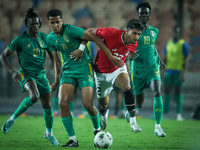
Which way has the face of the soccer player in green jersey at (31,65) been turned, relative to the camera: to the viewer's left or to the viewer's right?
to the viewer's right

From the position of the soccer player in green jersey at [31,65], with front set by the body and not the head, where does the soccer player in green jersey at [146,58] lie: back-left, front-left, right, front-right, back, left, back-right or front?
front-left

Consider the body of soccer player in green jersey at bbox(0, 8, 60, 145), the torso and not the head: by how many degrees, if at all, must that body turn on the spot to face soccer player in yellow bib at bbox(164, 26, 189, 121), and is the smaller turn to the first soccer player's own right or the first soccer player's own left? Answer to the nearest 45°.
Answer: approximately 90° to the first soccer player's own left

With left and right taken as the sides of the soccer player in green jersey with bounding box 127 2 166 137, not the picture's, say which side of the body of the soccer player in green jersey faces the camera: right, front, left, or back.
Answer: front

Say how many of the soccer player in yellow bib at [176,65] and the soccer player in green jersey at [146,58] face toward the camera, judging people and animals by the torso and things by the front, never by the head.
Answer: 2

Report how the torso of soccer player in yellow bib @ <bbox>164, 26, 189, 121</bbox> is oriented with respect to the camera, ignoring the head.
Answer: toward the camera

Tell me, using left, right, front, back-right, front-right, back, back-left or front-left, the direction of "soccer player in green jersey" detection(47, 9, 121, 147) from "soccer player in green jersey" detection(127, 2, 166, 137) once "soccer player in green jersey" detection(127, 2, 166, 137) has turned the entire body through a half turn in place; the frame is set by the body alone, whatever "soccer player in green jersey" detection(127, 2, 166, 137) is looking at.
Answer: back-left

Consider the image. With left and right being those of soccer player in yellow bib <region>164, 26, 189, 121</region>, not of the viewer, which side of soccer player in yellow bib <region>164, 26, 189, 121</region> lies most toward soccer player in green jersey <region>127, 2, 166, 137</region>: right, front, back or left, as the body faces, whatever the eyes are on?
front

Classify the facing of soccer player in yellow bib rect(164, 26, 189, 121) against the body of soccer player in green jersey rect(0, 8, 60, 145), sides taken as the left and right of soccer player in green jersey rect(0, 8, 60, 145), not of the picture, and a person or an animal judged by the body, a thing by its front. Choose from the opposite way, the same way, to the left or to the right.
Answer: the same way

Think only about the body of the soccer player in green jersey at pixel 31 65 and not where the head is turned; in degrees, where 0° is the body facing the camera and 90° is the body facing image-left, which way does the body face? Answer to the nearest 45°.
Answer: approximately 315°

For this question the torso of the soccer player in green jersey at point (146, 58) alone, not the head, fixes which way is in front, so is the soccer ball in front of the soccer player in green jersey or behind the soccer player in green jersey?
in front

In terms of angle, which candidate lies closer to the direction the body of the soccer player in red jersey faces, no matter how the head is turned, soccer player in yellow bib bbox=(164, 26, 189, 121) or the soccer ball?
the soccer ball
